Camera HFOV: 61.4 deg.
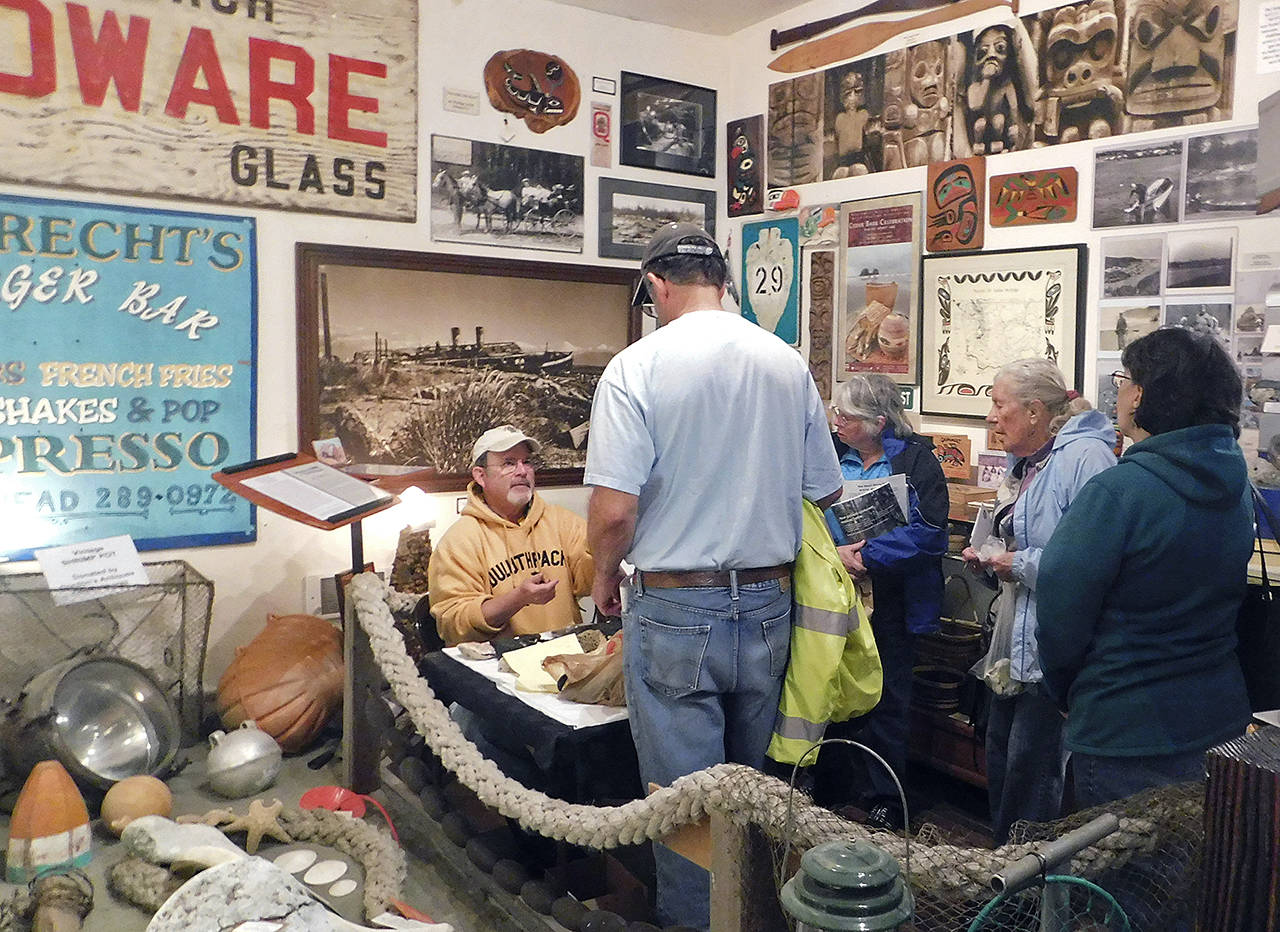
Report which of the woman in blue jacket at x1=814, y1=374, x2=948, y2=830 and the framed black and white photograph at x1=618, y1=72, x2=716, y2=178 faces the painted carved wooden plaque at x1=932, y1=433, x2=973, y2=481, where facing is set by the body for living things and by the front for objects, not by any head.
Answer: the framed black and white photograph

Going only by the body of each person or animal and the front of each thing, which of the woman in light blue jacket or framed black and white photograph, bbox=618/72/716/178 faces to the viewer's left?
the woman in light blue jacket

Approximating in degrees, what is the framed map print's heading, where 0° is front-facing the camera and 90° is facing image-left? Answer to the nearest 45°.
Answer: approximately 45°

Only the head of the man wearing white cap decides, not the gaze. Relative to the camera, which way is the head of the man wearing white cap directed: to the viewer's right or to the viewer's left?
to the viewer's right

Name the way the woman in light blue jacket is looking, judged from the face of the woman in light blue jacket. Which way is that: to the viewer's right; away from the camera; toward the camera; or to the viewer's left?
to the viewer's left

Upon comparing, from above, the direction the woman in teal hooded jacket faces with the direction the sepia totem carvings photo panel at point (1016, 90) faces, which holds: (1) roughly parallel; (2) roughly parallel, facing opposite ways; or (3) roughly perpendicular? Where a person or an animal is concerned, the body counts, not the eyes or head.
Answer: roughly perpendicular

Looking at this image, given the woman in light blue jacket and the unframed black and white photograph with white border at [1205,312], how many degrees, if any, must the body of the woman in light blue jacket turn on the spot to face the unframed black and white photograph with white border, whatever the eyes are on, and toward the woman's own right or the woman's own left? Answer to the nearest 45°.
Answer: approximately 135° to the woman's own right

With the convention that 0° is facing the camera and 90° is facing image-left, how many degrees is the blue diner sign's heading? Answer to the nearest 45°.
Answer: approximately 315°

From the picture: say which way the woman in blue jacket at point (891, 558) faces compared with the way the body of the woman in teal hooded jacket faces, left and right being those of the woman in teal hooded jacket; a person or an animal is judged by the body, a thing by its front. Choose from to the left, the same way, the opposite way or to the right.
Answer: to the left
